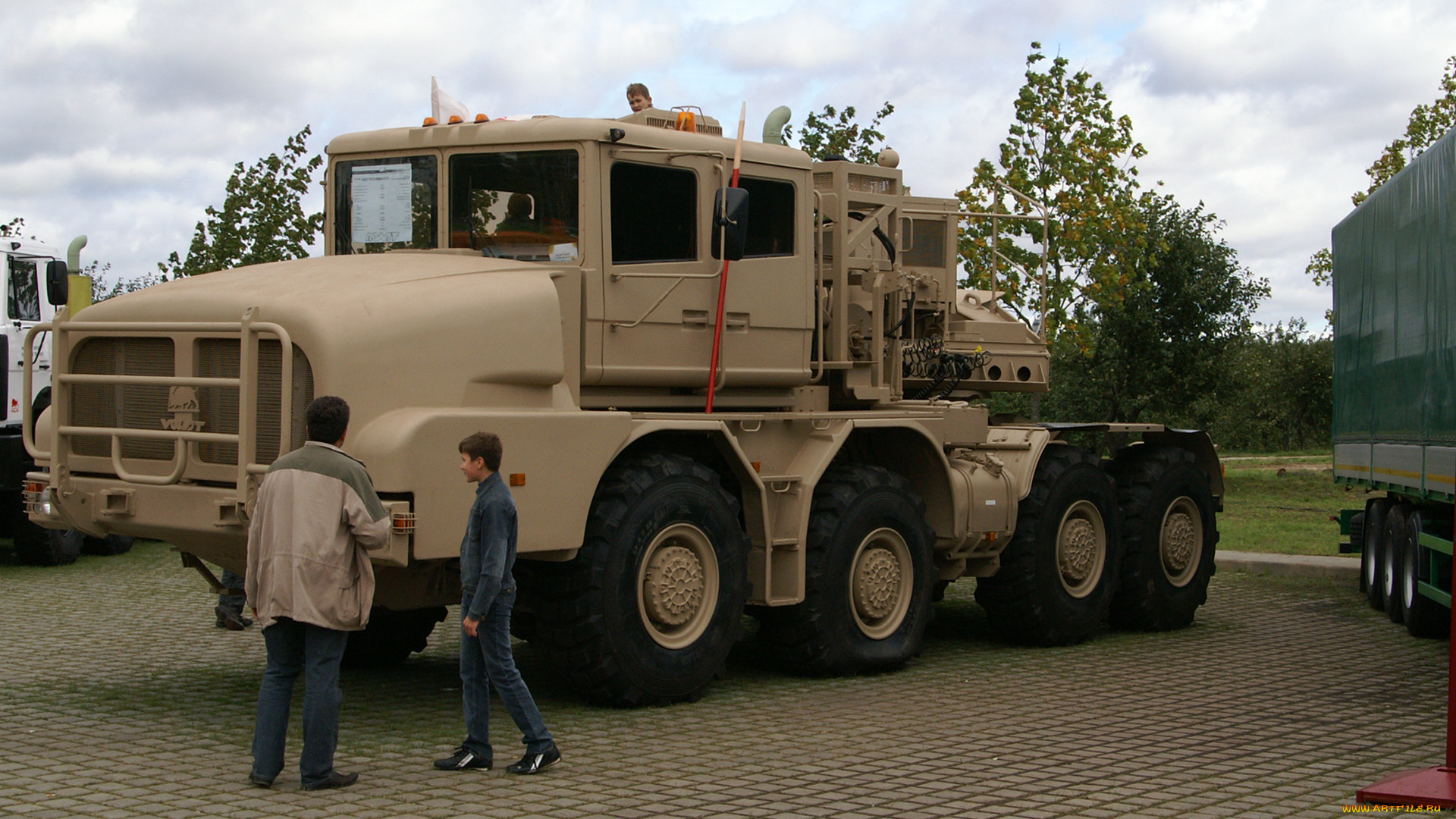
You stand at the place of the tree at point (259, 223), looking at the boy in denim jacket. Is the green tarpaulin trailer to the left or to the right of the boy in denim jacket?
left

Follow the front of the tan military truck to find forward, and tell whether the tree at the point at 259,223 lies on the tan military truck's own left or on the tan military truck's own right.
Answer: on the tan military truck's own right

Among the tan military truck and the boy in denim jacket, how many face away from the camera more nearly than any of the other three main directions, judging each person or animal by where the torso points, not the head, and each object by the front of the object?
0

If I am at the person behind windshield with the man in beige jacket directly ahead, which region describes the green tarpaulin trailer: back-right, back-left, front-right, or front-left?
back-left

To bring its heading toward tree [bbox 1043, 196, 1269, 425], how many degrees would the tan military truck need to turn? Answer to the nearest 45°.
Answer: approximately 180°

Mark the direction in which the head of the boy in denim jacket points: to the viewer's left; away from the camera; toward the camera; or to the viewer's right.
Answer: to the viewer's left

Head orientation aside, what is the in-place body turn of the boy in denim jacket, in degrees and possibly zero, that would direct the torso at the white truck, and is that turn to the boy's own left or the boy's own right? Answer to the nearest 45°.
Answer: approximately 45° to the boy's own right

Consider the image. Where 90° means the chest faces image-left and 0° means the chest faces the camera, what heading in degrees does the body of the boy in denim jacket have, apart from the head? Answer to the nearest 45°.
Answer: approximately 90°

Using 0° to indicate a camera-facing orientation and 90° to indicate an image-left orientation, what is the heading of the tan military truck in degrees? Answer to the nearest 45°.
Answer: approximately 45°

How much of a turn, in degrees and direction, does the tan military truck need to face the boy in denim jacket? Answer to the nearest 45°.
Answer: approximately 45° to its left

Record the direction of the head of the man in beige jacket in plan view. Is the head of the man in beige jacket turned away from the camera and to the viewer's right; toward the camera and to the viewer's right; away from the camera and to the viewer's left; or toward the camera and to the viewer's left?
away from the camera and to the viewer's right
